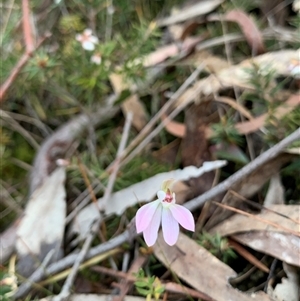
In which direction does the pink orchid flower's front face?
toward the camera

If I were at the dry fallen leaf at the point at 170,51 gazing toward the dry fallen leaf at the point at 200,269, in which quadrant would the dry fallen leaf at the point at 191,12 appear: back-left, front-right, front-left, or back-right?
back-left

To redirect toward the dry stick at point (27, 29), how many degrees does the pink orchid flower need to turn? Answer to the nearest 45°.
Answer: approximately 180°

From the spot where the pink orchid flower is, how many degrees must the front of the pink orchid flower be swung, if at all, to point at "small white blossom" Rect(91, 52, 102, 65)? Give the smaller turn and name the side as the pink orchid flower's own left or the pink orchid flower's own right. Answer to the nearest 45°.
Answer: approximately 180°

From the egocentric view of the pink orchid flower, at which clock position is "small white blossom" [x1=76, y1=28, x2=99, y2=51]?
The small white blossom is roughly at 6 o'clock from the pink orchid flower.

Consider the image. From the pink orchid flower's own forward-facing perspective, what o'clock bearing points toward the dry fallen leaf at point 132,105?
The dry fallen leaf is roughly at 6 o'clock from the pink orchid flower.

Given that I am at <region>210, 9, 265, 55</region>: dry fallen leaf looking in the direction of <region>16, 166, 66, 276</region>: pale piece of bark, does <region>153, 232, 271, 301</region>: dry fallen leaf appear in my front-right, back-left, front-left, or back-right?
front-left

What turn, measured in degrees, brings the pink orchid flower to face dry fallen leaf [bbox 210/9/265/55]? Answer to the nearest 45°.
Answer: approximately 135° to its left

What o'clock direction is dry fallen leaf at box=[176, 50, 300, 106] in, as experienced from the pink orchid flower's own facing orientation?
The dry fallen leaf is roughly at 7 o'clock from the pink orchid flower.
